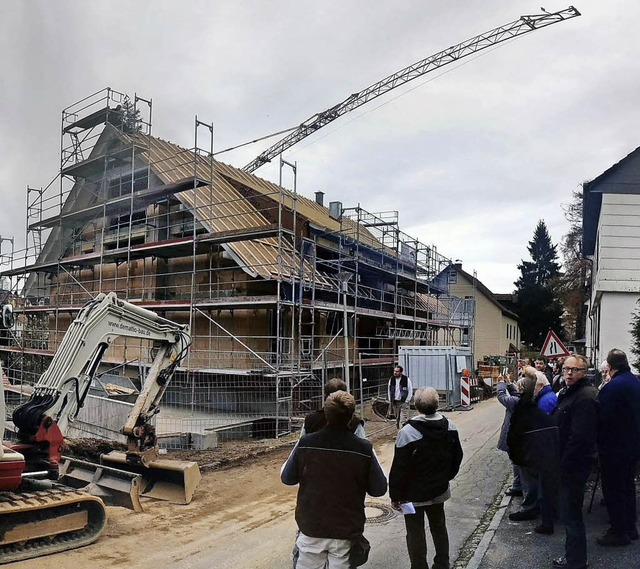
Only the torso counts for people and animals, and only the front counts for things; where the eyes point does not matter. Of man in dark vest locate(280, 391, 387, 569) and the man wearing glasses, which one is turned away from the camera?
the man in dark vest

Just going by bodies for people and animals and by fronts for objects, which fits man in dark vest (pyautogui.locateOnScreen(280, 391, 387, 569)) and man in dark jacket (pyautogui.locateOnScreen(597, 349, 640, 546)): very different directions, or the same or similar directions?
same or similar directions

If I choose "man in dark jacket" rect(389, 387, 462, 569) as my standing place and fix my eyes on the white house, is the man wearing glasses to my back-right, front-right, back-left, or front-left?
front-right

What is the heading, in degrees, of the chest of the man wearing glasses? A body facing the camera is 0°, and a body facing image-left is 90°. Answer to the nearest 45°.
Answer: approximately 90°

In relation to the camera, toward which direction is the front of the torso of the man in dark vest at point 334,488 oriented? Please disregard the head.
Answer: away from the camera

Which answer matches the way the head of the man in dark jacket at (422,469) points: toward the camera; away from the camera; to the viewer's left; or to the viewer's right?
away from the camera

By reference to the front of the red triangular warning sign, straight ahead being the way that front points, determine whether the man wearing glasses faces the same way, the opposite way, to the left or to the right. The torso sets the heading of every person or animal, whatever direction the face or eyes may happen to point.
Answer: to the right

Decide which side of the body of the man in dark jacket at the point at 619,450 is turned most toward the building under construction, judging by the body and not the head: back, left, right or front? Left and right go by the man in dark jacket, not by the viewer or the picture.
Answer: front

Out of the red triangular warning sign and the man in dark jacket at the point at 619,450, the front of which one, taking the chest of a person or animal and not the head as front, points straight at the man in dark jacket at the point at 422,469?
the red triangular warning sign

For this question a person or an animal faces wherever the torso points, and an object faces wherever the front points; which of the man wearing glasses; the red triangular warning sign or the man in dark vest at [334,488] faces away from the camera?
the man in dark vest

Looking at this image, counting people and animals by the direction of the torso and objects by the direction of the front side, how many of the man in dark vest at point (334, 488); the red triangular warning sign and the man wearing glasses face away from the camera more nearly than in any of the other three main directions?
1

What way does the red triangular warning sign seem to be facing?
toward the camera
